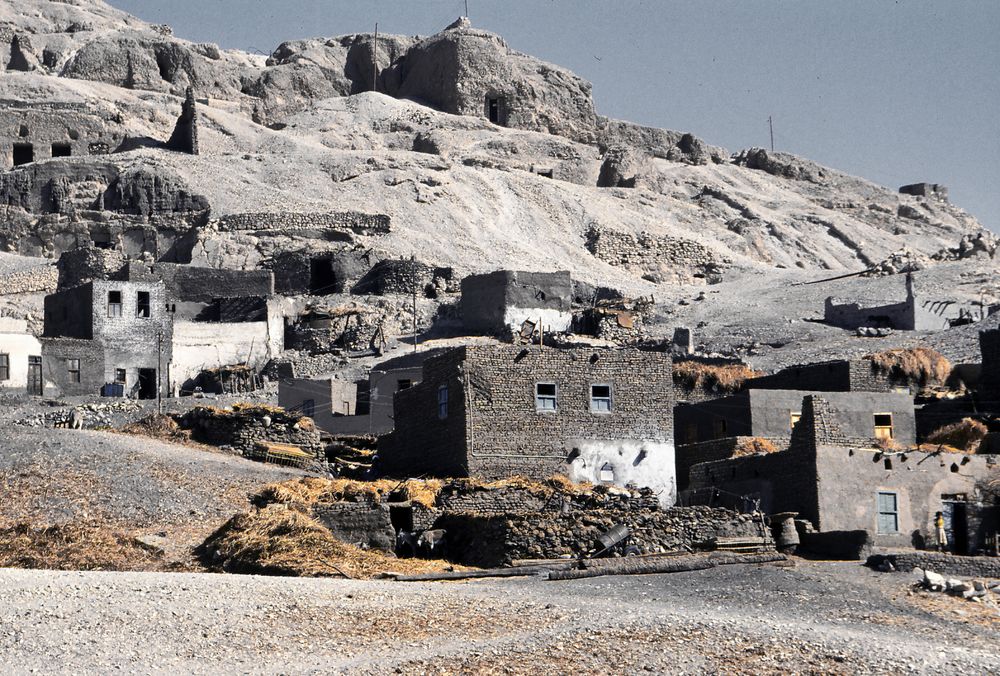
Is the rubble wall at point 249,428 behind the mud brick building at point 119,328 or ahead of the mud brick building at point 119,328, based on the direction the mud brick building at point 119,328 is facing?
ahead

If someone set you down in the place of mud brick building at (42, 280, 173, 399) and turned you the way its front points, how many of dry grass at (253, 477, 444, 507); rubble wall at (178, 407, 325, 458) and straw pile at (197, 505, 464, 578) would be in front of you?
3

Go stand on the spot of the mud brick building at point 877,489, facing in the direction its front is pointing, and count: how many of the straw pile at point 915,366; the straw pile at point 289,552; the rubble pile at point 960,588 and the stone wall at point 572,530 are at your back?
1

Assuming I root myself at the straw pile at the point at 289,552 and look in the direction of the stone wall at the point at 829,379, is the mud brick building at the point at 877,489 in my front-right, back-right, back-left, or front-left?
front-right

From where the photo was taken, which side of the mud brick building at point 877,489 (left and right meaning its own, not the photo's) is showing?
front

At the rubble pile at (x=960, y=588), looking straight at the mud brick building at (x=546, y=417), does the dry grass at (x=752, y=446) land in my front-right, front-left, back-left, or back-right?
front-right

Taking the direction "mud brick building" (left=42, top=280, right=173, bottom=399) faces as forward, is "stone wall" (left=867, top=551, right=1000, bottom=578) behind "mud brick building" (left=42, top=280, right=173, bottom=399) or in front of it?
in front

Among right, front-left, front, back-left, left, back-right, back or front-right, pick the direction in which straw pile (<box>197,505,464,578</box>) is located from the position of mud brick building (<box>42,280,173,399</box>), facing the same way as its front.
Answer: front

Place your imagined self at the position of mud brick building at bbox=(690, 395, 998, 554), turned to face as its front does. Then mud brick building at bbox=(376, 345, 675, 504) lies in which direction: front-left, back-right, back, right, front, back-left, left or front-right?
right

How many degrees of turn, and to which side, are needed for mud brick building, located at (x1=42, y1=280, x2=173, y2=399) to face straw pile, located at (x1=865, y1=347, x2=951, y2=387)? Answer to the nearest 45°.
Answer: approximately 45° to its left

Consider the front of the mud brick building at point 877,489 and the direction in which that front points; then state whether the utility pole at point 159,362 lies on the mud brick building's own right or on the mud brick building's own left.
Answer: on the mud brick building's own right

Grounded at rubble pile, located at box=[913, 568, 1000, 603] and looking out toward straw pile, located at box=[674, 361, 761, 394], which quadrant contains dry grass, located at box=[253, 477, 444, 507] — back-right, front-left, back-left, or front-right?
front-left

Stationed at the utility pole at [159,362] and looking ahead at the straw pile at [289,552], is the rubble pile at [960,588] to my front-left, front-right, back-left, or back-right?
front-left

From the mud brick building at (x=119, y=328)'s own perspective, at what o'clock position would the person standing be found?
The person standing is roughly at 11 o'clock from the mud brick building.

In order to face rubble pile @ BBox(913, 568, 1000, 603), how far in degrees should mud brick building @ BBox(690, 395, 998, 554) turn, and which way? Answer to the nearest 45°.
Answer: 0° — it already faces it

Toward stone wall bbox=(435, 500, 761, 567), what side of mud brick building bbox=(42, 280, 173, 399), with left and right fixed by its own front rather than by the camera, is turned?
front

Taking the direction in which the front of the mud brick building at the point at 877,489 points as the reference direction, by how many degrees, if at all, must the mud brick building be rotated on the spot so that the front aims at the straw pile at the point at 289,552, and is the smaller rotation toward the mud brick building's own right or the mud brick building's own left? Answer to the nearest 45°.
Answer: approximately 45° to the mud brick building's own right

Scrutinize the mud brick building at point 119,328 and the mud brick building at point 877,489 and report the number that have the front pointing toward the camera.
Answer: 2

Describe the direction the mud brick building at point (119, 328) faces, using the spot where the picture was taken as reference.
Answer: facing the viewer
